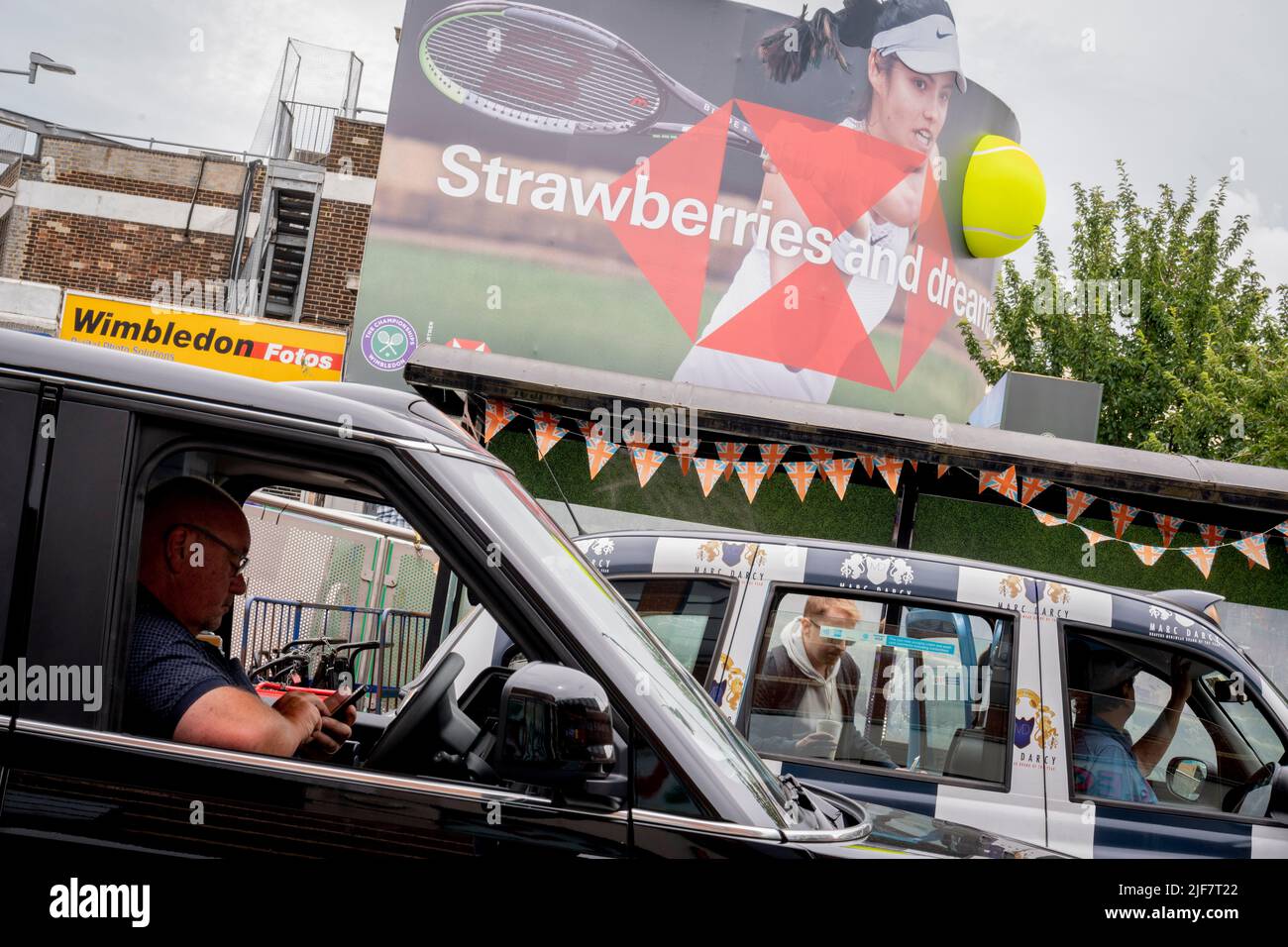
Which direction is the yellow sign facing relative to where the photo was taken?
toward the camera

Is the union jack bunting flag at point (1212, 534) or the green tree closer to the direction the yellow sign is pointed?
the union jack bunting flag

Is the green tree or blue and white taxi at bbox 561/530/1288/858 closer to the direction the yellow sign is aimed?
the blue and white taxi

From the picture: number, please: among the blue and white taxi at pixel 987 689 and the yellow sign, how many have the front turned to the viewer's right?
1

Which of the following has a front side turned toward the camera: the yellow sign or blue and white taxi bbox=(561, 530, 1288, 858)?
the yellow sign

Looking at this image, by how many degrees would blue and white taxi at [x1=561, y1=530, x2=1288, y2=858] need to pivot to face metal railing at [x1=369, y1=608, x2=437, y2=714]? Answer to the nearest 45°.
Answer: approximately 135° to its left

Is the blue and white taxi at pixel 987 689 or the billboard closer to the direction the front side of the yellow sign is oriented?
the blue and white taxi

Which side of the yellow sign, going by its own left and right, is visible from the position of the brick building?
back

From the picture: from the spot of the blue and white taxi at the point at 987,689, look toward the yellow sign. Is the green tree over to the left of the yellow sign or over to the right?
right

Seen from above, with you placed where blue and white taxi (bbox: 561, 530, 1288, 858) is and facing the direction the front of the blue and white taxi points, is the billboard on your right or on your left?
on your left

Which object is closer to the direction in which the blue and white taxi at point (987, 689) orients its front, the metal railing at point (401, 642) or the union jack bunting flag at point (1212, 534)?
the union jack bunting flag

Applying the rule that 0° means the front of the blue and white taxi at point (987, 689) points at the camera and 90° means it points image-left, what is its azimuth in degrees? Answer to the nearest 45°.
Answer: approximately 270°

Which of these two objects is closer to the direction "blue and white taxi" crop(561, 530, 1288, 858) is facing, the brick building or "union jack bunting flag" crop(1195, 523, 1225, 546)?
the union jack bunting flag

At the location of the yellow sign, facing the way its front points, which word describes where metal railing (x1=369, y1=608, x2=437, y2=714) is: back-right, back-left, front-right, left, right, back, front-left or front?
front
